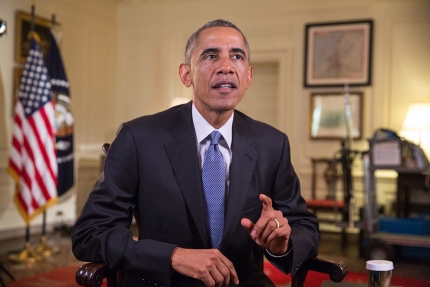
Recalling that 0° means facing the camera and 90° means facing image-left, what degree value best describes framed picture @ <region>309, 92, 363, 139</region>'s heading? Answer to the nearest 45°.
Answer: approximately 0°

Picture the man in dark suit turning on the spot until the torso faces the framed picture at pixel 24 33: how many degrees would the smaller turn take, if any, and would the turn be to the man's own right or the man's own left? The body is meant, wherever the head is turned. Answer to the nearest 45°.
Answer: approximately 135° to the man's own right

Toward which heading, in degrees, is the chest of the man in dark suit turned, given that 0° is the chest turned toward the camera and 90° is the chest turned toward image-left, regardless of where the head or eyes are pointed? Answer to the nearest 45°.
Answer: approximately 0°

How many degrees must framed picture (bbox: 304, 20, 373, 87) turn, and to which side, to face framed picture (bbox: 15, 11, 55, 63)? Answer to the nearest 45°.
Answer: approximately 45° to its right

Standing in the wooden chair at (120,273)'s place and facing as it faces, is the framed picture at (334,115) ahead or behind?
behind

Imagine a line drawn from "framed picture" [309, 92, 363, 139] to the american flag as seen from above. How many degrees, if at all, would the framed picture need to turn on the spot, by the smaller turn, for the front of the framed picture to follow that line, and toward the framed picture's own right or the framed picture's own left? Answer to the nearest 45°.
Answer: approximately 45° to the framed picture's own right

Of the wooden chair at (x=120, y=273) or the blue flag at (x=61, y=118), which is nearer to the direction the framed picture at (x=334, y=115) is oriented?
the wooden chair

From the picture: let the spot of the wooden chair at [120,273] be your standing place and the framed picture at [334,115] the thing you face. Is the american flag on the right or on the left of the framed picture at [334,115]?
left

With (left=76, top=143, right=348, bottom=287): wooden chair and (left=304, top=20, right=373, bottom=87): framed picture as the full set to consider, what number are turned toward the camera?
2
